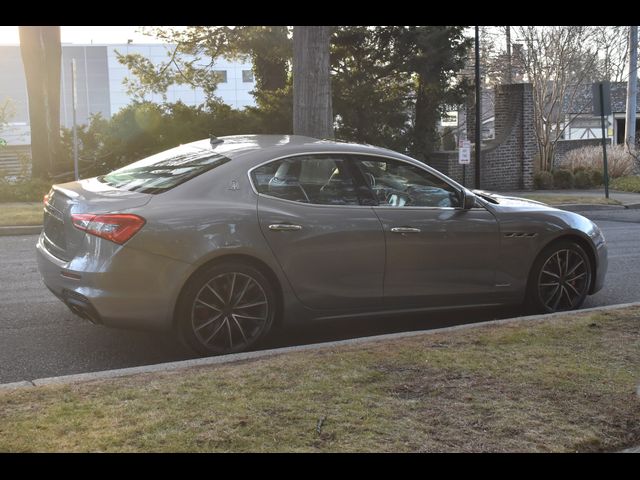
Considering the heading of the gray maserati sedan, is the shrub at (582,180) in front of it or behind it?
in front

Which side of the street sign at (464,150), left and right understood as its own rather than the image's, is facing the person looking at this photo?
front

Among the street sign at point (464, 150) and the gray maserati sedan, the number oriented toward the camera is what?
1

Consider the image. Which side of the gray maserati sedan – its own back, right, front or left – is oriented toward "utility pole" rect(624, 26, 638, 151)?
front

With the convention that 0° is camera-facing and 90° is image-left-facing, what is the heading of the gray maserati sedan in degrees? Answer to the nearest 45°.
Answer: approximately 225°

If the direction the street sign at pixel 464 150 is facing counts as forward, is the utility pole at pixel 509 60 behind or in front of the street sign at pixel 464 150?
behind

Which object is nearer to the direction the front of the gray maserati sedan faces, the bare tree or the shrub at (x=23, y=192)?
the bare tree

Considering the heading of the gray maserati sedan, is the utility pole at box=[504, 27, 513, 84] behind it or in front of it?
in front

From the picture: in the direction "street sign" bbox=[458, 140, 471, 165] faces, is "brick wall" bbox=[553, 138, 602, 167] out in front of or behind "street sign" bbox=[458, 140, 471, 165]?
behind

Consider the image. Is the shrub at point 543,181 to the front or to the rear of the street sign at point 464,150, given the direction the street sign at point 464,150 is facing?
to the rear

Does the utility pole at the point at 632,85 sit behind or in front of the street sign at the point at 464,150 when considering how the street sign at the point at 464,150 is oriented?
behind

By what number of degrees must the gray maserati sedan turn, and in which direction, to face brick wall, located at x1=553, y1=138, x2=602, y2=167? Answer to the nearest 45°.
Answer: approximately 45° to its left
